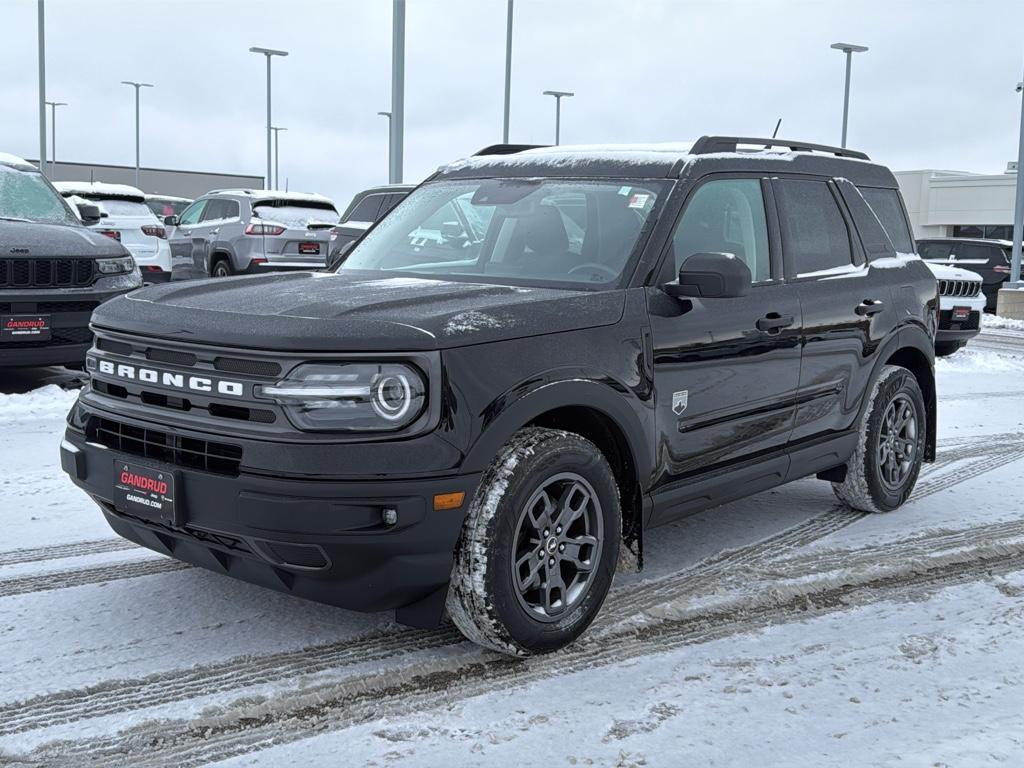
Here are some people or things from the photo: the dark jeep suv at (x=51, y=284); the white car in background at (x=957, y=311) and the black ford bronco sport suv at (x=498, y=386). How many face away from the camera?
0

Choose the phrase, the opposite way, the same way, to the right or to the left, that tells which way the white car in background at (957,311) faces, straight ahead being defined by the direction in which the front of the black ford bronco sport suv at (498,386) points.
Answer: to the left

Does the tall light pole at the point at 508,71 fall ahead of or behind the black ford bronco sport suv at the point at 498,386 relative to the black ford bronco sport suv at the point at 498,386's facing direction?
behind

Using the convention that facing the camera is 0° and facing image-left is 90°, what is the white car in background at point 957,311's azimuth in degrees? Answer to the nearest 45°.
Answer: approximately 315°

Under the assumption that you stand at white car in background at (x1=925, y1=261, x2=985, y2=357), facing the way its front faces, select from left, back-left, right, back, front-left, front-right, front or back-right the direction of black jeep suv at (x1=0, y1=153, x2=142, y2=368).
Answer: right

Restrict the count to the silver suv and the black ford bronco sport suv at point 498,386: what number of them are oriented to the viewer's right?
0

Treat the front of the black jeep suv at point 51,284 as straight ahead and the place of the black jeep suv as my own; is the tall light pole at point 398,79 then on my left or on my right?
on my left

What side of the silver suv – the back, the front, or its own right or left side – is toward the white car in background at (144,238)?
left

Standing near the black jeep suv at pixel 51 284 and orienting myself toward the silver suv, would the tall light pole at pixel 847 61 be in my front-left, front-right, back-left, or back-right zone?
front-right

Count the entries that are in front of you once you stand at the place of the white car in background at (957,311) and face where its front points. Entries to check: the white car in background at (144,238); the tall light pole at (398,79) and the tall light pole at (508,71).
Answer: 0

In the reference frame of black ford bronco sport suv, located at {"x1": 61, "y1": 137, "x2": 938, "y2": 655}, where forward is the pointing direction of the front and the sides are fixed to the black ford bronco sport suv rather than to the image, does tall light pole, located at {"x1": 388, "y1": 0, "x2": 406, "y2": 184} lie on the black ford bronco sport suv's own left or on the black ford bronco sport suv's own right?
on the black ford bronco sport suv's own right

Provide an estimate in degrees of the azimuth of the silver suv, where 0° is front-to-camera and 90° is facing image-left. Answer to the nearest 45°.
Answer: approximately 135°

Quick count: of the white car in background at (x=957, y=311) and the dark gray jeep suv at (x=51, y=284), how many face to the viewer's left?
0

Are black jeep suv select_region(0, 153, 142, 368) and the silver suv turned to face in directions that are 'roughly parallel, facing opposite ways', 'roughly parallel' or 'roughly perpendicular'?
roughly parallel, facing opposite ways

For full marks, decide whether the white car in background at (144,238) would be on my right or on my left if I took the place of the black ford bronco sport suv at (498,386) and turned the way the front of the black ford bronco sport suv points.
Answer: on my right

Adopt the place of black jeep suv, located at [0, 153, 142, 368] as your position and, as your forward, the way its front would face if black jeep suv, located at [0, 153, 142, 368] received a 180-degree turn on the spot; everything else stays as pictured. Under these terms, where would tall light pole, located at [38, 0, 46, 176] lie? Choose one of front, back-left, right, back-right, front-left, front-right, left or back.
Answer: front-right
